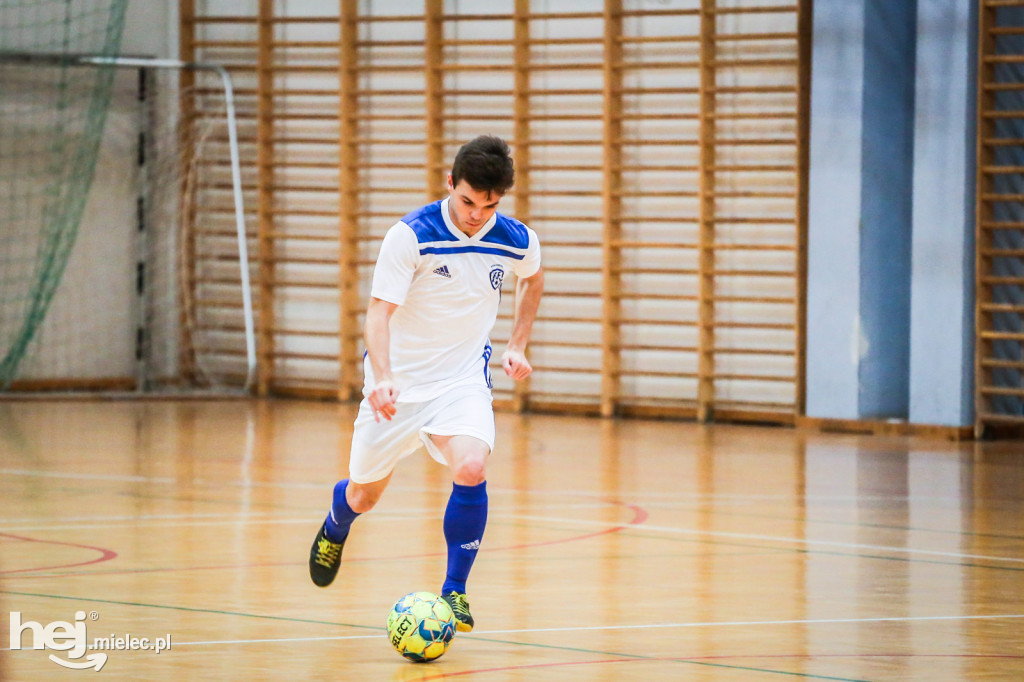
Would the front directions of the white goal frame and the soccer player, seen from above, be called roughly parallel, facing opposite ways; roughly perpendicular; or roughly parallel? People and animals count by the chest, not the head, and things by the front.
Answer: roughly parallel

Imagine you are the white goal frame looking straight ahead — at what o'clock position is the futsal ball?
The futsal ball is roughly at 12 o'clock from the white goal frame.

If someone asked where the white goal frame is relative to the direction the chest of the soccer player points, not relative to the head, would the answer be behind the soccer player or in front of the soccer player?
behind

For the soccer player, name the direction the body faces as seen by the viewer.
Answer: toward the camera

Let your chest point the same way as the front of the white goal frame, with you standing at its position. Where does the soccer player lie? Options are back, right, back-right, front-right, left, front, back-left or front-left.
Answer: front

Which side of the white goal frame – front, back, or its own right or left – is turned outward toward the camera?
front
